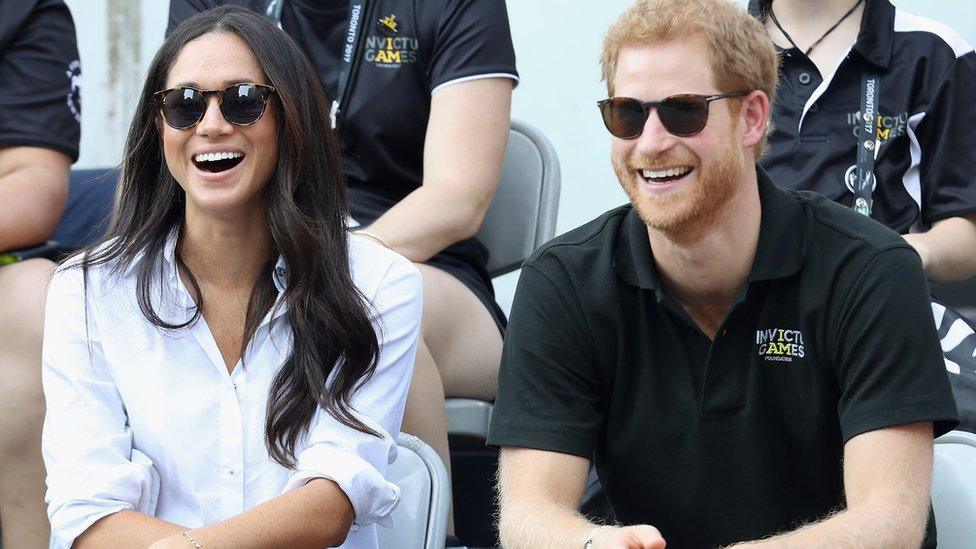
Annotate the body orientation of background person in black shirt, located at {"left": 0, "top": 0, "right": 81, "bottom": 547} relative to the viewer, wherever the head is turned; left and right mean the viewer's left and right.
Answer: facing the viewer

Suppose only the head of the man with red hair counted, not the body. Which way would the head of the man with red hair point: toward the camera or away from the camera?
toward the camera

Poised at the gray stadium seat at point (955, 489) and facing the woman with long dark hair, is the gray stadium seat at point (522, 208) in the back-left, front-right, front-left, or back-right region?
front-right

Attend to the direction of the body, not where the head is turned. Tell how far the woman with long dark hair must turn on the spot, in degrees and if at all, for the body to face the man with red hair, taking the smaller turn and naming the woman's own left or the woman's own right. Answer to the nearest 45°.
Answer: approximately 90° to the woman's own left

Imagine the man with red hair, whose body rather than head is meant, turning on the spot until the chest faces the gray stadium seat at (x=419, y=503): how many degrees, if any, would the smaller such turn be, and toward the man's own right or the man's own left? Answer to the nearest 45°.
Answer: approximately 45° to the man's own right

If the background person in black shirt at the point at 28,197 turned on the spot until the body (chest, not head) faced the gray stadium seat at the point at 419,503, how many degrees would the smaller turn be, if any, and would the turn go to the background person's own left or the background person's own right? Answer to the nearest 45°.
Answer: approximately 45° to the background person's own left

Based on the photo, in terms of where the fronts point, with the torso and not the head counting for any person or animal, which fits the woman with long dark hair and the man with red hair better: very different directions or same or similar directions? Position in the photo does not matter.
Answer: same or similar directions

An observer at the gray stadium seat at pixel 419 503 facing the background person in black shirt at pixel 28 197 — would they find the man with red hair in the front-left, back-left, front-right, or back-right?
back-right

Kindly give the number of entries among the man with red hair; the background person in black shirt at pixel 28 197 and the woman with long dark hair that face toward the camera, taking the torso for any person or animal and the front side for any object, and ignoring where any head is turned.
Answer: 3

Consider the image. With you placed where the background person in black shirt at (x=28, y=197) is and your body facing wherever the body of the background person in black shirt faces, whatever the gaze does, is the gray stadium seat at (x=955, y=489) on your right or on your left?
on your left

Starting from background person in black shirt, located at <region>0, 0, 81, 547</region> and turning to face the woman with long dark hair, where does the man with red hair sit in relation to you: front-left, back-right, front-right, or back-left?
front-left

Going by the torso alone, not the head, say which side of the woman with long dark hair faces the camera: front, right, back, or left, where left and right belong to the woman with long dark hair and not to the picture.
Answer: front

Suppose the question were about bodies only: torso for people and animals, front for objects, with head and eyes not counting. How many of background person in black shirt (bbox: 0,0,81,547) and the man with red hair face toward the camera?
2

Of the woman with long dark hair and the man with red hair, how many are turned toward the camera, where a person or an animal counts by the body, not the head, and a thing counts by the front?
2
